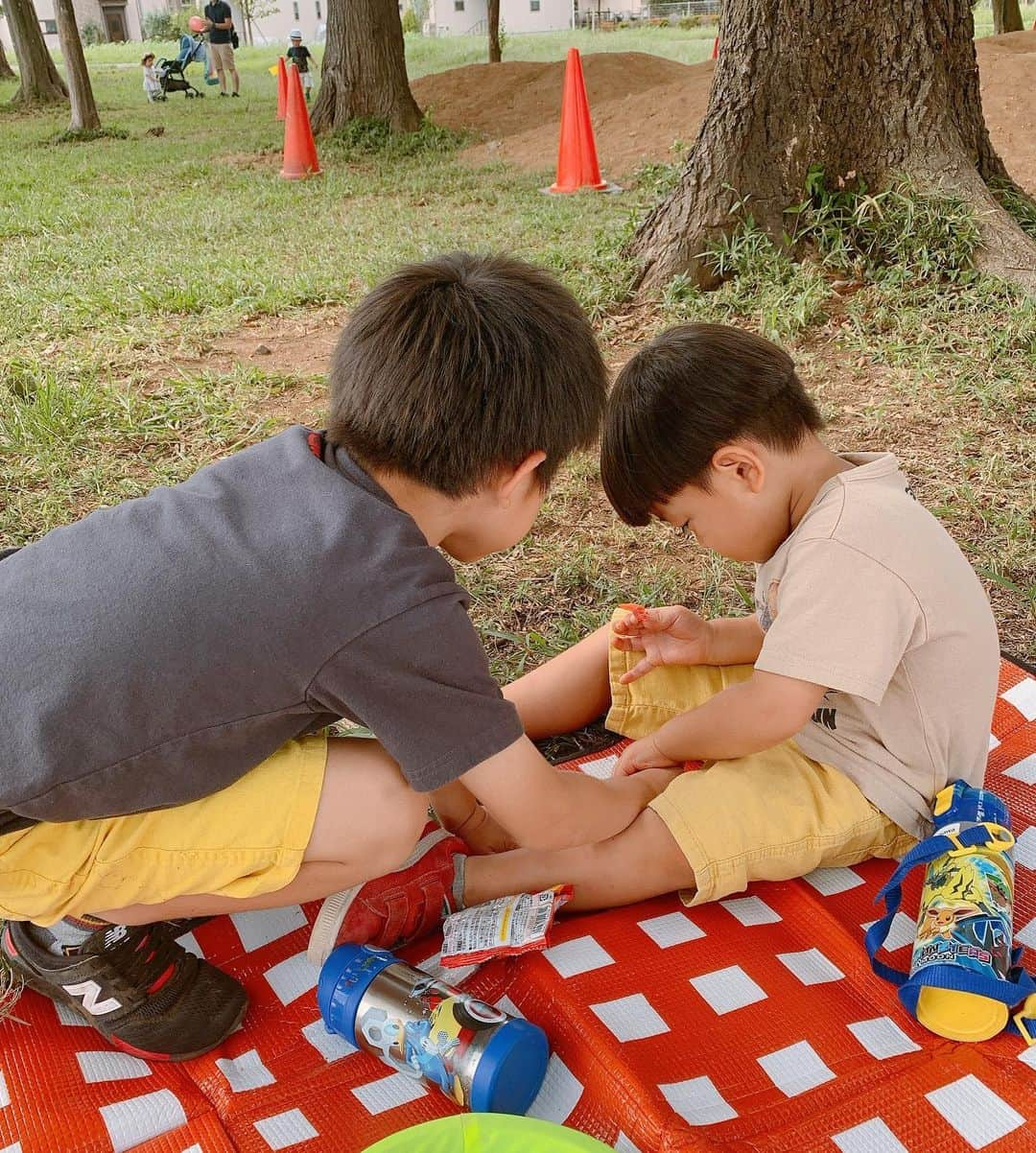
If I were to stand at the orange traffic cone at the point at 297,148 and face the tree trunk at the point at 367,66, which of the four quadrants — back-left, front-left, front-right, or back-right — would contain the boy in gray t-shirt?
back-right

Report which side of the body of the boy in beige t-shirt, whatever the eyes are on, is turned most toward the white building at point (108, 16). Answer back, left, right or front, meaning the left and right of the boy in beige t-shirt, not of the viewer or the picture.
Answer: right

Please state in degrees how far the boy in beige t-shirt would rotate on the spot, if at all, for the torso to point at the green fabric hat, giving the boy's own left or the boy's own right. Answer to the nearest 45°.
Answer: approximately 45° to the boy's own left

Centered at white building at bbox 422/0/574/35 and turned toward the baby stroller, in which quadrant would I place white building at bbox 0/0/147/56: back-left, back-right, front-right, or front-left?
front-right

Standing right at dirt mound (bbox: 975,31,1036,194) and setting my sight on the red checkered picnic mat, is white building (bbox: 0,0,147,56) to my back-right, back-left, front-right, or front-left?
back-right

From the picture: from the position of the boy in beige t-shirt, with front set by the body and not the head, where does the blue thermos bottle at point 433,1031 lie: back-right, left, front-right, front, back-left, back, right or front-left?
front-left

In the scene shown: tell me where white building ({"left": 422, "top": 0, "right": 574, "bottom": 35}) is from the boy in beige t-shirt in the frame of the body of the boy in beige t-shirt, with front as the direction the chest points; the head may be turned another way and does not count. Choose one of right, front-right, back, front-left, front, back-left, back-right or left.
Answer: right

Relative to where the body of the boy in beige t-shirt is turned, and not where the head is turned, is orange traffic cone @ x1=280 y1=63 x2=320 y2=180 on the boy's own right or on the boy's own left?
on the boy's own right

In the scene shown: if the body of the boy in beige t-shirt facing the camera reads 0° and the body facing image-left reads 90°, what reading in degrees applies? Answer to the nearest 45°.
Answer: approximately 90°

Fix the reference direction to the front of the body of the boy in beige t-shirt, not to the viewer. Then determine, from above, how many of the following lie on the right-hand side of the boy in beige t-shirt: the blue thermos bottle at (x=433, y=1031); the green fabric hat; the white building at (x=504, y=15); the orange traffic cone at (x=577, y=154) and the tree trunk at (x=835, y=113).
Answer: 3

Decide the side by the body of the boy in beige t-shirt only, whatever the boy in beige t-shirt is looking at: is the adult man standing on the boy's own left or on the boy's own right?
on the boy's own right

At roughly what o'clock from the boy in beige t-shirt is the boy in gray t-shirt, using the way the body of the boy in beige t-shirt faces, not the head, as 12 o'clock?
The boy in gray t-shirt is roughly at 11 o'clock from the boy in beige t-shirt.

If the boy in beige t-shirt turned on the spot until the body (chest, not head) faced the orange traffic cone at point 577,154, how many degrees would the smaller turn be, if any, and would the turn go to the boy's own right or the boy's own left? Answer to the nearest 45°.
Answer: approximately 90° to the boy's own right

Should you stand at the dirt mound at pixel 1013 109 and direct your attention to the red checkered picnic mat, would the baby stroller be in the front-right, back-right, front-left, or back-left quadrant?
back-right
